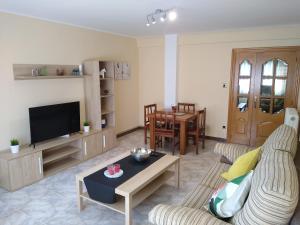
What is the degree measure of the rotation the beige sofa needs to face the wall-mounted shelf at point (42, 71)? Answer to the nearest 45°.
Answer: approximately 45° to its right

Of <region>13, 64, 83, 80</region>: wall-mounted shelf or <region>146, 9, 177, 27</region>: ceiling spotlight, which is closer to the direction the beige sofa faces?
the wall-mounted shelf

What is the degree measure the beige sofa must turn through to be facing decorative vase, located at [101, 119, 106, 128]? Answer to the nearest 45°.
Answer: approximately 45° to its right

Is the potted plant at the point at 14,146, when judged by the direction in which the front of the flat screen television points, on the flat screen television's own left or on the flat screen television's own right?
on the flat screen television's own right

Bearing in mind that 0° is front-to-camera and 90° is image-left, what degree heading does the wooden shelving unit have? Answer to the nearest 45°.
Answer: approximately 315°

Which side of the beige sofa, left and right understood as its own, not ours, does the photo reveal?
left

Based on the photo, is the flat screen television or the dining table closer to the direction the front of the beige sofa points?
the flat screen television

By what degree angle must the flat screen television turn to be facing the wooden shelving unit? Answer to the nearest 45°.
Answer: approximately 90° to its left

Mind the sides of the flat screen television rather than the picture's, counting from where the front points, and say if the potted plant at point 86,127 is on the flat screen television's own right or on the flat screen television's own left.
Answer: on the flat screen television's own left

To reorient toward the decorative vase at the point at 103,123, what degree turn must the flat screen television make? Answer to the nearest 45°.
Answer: approximately 90° to its left
